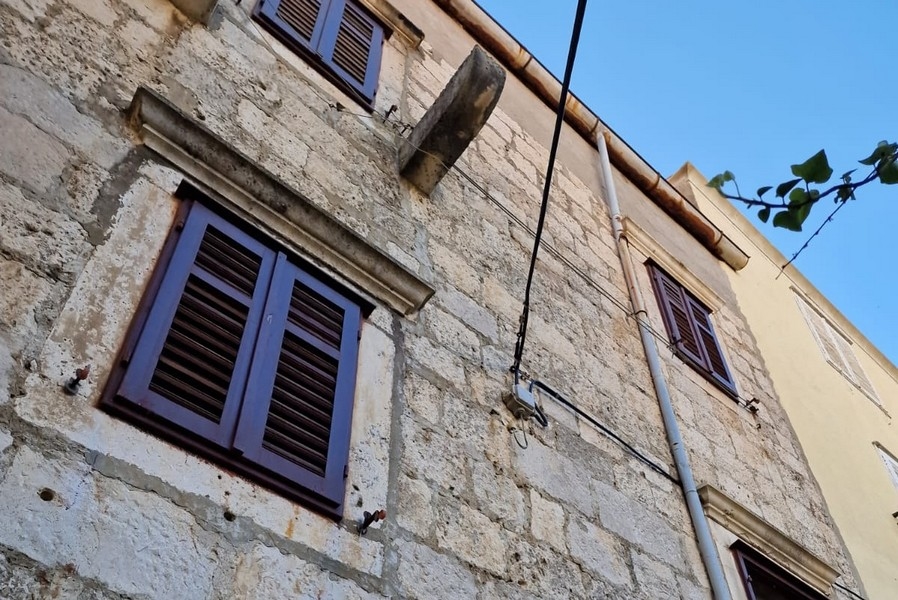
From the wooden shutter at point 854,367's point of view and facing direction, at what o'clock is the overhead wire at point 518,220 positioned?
The overhead wire is roughly at 2 o'clock from the wooden shutter.

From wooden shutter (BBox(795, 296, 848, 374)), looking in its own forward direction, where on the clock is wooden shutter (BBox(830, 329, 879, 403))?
wooden shutter (BBox(830, 329, 879, 403)) is roughly at 8 o'clock from wooden shutter (BBox(795, 296, 848, 374)).

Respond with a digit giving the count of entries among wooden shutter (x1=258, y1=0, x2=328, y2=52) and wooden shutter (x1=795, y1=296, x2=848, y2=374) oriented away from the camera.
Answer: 0

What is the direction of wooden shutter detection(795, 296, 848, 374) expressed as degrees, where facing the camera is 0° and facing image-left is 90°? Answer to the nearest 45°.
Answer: approximately 315°

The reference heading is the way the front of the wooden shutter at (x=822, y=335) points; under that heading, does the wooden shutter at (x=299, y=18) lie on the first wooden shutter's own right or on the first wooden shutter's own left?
on the first wooden shutter's own right

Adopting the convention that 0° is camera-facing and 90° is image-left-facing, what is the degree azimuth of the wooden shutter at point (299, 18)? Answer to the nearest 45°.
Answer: approximately 315°

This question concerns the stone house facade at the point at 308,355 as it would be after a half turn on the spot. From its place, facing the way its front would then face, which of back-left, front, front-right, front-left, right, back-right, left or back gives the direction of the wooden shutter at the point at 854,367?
right

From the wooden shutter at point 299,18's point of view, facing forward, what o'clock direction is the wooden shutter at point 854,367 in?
the wooden shutter at point 854,367 is roughly at 10 o'clock from the wooden shutter at point 299,18.
